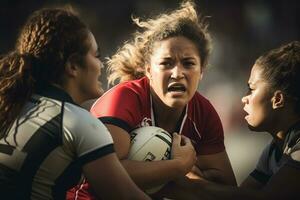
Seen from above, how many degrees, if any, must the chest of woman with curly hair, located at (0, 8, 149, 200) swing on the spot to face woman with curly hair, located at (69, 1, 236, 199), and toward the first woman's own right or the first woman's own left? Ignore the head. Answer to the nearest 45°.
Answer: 0° — they already face them

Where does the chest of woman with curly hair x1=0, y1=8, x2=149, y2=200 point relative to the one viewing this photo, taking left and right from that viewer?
facing away from the viewer and to the right of the viewer

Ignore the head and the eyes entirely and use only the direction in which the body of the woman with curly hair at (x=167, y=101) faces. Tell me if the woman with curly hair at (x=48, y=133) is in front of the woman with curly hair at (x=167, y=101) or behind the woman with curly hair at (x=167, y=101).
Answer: in front

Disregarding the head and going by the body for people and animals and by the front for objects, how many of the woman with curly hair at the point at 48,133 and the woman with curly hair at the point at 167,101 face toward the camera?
1

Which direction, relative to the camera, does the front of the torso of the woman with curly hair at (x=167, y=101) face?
toward the camera
